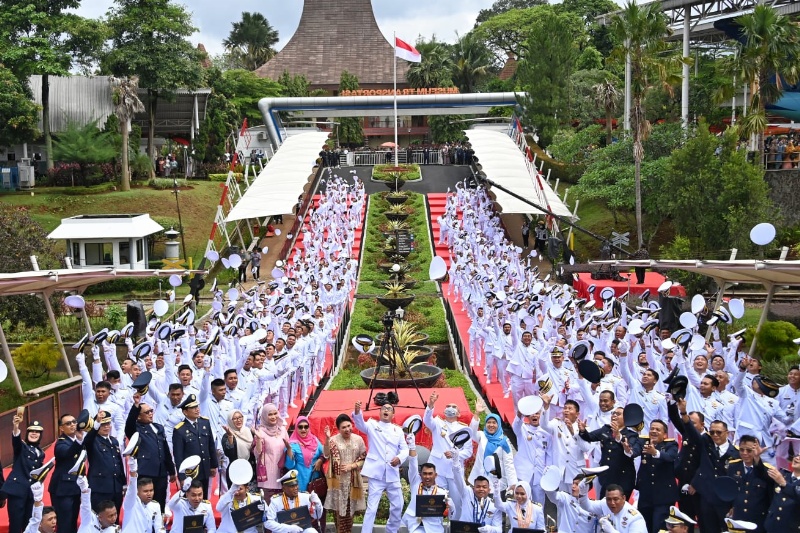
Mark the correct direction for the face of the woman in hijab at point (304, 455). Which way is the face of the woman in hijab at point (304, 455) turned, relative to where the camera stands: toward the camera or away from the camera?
toward the camera

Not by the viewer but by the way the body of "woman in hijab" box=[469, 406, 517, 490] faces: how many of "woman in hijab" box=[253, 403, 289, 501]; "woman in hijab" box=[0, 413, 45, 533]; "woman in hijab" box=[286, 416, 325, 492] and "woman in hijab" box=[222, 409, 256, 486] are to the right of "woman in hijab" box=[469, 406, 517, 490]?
4

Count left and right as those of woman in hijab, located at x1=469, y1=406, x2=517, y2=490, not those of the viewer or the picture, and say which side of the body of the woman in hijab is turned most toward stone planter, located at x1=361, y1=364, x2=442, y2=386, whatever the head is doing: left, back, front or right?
back

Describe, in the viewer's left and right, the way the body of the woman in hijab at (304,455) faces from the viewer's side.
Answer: facing the viewer

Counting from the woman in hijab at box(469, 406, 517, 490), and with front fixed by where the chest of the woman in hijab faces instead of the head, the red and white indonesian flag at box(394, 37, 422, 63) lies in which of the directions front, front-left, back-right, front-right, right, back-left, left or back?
back

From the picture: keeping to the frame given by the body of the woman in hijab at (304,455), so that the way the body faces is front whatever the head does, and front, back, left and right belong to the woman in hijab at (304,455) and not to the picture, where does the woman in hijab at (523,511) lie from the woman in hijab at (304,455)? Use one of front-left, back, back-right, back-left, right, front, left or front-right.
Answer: front-left

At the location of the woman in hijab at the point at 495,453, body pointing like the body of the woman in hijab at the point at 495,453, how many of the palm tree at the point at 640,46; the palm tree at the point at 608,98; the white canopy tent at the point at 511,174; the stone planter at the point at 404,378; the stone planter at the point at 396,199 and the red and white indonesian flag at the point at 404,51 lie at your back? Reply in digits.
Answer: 6

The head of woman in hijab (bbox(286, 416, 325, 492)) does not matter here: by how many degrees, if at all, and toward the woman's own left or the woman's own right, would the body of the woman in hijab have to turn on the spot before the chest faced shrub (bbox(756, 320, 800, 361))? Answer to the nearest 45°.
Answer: approximately 135° to the woman's own left

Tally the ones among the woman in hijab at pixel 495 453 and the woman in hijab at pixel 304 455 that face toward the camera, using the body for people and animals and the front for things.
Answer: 2

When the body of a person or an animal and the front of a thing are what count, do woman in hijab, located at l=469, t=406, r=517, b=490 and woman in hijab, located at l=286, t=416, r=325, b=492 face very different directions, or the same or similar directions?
same or similar directions

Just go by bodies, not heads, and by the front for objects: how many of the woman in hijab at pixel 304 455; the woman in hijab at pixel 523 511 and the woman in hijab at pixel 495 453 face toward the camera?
3

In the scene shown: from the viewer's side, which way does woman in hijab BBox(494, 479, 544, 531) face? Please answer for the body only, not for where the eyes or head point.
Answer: toward the camera

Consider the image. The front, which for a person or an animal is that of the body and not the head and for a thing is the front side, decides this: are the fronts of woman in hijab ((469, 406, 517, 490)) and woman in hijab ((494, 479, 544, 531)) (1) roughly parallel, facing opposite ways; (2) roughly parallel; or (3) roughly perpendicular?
roughly parallel
